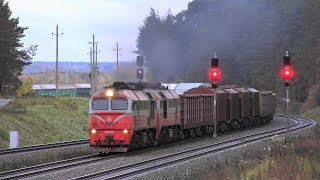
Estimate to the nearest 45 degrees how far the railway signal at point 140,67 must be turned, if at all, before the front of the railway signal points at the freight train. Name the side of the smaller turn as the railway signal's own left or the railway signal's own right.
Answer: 0° — it already faces it

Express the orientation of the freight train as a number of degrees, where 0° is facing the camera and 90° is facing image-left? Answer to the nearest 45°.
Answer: approximately 45°

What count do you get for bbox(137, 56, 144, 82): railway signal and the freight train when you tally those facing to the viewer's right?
0
